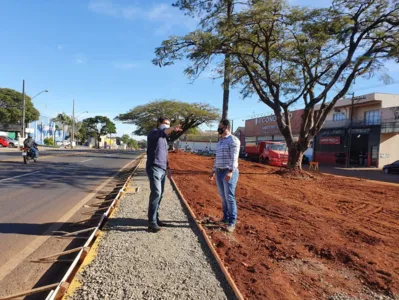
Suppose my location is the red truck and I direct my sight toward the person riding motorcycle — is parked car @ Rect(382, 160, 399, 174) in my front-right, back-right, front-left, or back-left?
back-left

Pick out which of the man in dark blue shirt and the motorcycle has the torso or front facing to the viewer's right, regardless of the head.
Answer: the man in dark blue shirt

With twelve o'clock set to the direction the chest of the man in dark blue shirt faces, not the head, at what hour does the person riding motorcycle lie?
The person riding motorcycle is roughly at 8 o'clock from the man in dark blue shirt.

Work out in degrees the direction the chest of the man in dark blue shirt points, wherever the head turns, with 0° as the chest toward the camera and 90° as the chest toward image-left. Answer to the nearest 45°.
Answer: approximately 270°

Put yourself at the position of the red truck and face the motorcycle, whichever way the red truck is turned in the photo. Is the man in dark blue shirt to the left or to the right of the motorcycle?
left
